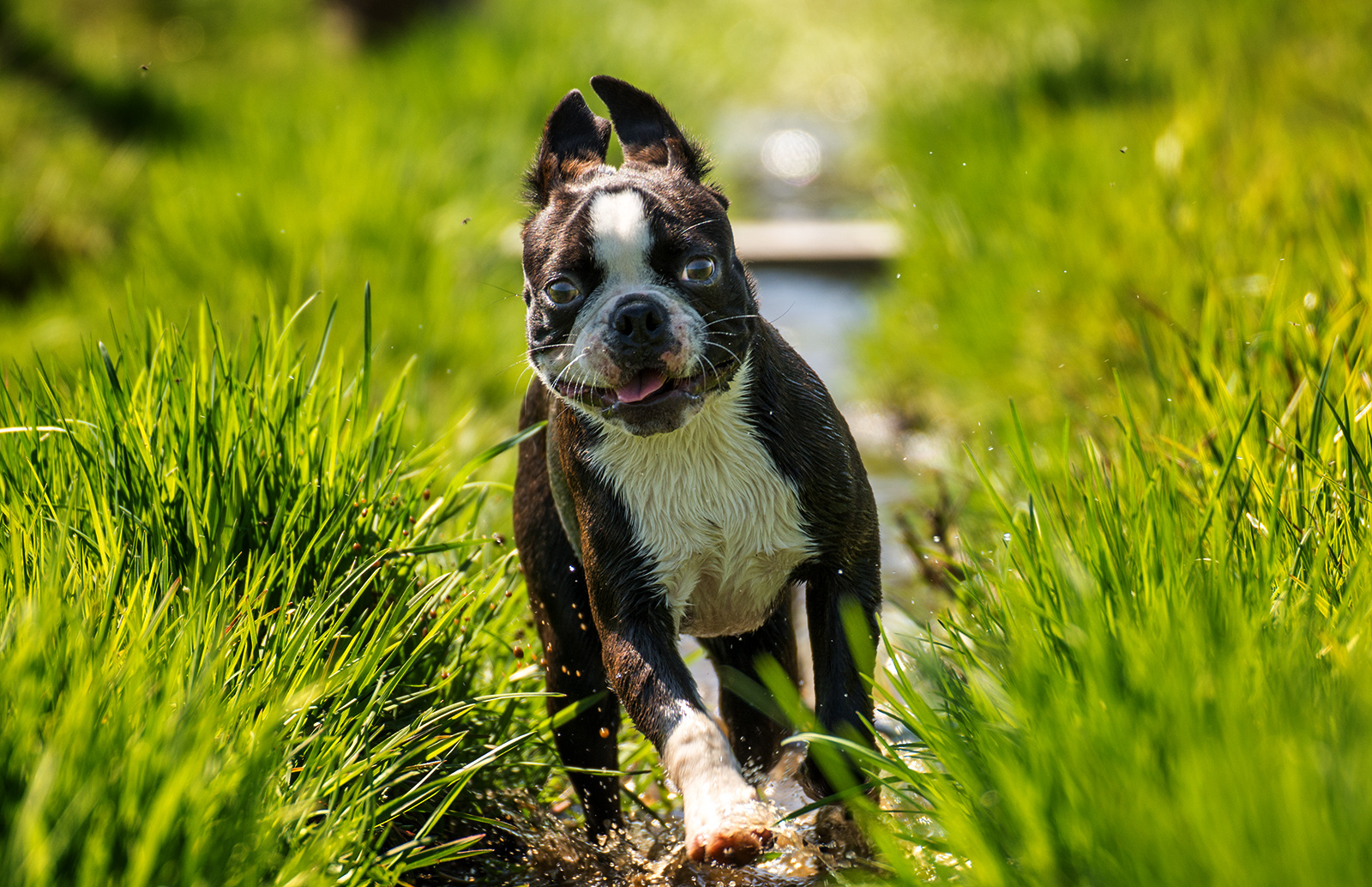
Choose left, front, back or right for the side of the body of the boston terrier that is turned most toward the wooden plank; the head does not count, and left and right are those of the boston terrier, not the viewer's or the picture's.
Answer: back

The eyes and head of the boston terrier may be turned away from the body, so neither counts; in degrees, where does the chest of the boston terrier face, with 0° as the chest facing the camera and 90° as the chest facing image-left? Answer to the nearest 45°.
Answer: approximately 0°
